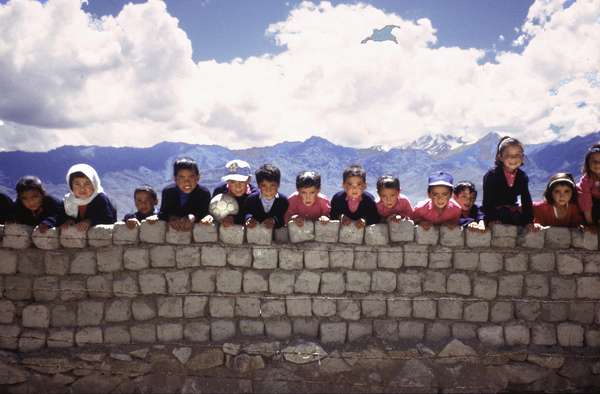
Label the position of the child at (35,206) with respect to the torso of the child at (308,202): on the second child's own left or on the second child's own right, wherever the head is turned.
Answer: on the second child's own right

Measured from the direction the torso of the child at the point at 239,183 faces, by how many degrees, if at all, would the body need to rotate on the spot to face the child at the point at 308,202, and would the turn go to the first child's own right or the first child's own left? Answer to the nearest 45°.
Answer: approximately 90° to the first child's own left

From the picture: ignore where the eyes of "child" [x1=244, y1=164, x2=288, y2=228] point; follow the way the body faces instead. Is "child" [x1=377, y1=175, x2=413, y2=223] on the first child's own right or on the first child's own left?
on the first child's own left

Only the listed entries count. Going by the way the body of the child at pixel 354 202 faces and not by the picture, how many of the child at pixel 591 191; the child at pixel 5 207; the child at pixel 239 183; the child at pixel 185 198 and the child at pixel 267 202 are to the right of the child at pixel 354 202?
4

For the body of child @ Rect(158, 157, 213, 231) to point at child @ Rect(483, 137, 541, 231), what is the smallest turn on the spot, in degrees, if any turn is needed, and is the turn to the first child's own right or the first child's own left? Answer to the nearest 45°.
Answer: approximately 90° to the first child's own left

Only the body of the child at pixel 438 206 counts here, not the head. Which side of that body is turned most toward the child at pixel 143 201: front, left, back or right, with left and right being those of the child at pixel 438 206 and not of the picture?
right
